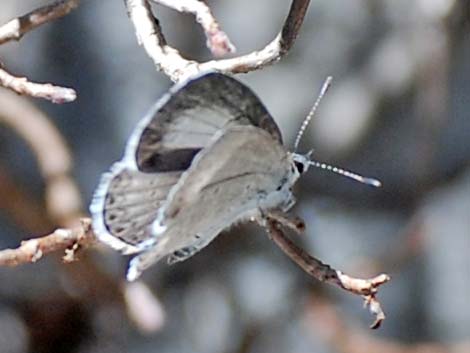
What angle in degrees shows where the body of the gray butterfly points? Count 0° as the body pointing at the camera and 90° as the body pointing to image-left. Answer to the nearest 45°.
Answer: approximately 270°
